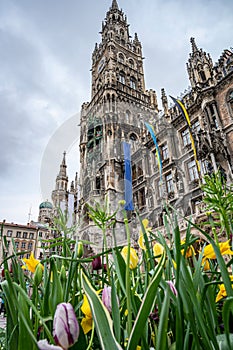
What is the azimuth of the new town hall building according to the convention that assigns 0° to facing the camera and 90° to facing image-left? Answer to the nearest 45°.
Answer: approximately 45°

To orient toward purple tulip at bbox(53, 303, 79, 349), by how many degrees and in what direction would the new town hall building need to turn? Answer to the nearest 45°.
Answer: approximately 45° to its left

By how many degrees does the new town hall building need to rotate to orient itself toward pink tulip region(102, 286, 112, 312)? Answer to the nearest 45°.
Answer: approximately 45° to its left
